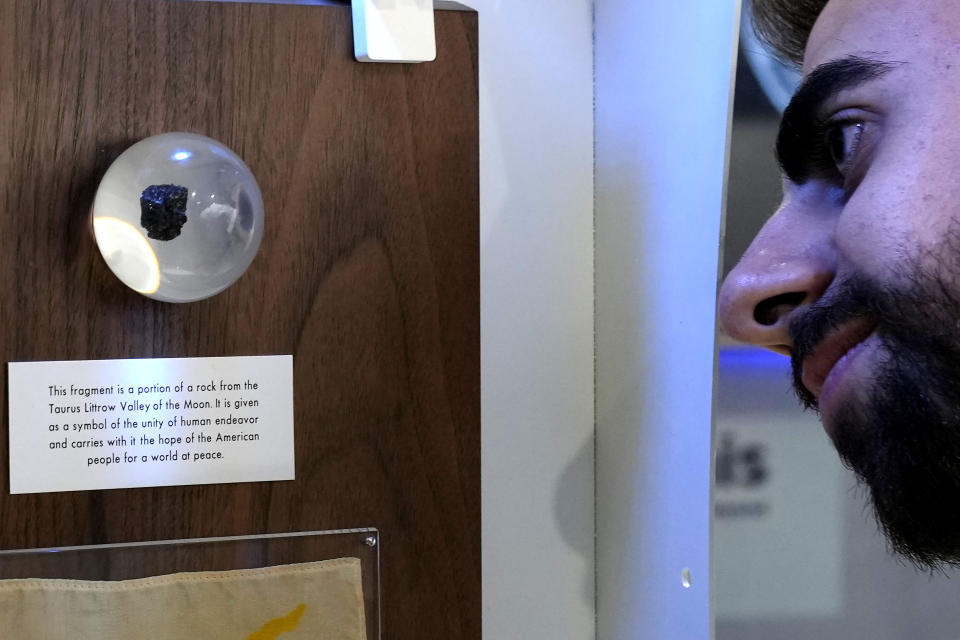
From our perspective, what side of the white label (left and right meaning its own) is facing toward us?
front
